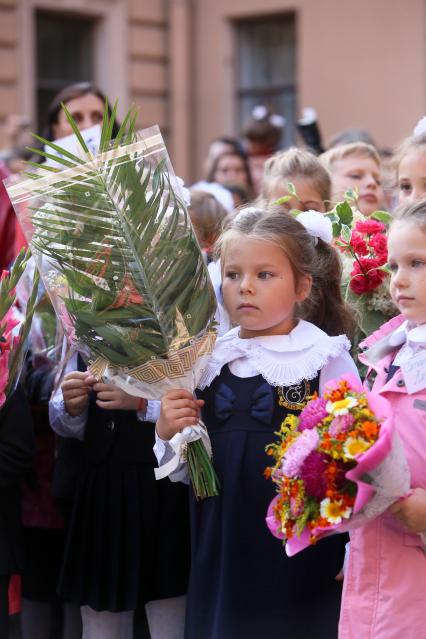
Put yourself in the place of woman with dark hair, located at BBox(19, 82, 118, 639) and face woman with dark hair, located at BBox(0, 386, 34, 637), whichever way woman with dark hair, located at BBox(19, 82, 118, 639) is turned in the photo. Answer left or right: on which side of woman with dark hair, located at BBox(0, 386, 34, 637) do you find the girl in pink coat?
left

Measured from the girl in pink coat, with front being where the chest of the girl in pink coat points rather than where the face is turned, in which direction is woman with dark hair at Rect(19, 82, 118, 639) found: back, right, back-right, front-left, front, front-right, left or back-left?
right

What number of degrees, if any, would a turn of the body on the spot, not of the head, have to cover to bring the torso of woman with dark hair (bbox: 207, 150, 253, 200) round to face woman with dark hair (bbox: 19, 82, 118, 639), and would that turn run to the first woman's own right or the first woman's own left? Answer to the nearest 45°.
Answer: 0° — they already face them

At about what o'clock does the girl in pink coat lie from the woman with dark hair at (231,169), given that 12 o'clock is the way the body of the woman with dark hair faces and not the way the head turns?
The girl in pink coat is roughly at 12 o'clock from the woman with dark hair.

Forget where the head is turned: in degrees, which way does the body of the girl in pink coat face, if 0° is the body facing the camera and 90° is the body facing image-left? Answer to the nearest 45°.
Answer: approximately 45°

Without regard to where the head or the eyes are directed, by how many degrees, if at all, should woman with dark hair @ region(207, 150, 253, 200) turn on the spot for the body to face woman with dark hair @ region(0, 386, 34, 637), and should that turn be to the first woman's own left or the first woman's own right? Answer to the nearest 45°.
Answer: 0° — they already face them

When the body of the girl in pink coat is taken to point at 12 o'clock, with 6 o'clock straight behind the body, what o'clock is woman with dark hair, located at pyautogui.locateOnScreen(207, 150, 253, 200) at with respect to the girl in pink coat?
The woman with dark hair is roughly at 4 o'clock from the girl in pink coat.

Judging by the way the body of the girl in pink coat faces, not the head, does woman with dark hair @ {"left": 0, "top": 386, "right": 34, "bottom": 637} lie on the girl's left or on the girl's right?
on the girl's right

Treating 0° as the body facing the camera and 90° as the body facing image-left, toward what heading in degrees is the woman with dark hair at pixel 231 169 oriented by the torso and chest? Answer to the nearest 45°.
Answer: approximately 0°
